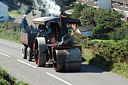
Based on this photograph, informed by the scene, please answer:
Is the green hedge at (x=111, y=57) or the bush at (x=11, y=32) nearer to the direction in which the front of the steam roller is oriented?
the green hedge

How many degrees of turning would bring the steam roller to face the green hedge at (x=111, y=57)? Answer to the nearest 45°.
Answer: approximately 45° to its left

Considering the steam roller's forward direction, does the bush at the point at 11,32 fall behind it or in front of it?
behind

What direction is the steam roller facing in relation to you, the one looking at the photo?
facing the viewer and to the right of the viewer
